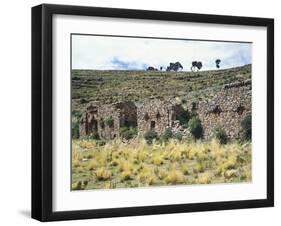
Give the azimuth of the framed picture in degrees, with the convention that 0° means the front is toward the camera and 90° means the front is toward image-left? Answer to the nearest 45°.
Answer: approximately 315°
